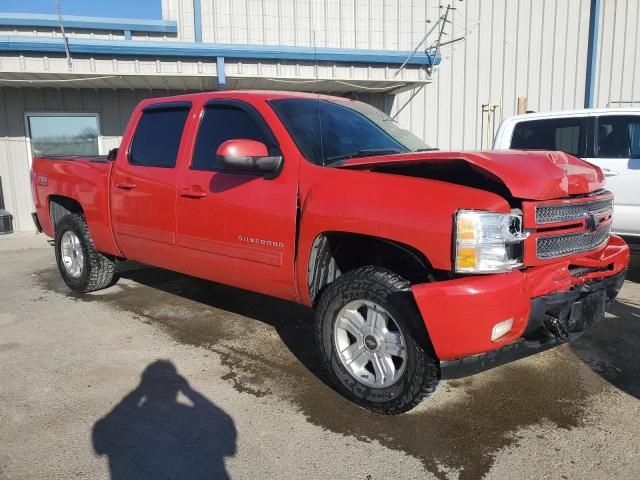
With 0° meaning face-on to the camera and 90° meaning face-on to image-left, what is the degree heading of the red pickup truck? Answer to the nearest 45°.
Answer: approximately 315°

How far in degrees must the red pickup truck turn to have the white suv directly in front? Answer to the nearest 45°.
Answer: approximately 90° to its left

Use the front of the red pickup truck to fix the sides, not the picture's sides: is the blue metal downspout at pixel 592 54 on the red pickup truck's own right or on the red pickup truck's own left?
on the red pickup truck's own left
